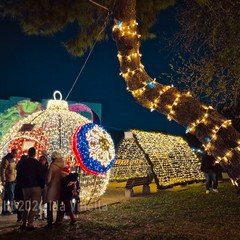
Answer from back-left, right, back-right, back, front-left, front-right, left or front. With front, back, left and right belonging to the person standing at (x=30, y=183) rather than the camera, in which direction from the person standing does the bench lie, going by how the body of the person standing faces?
front-right

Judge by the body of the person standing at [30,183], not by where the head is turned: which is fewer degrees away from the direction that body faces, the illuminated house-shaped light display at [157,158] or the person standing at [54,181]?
the illuminated house-shaped light display

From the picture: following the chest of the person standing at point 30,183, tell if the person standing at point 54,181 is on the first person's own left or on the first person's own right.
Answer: on the first person's own right

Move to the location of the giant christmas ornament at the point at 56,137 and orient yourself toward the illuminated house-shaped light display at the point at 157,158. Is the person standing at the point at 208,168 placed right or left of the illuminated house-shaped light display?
right

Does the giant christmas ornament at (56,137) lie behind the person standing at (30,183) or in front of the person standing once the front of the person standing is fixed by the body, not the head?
in front

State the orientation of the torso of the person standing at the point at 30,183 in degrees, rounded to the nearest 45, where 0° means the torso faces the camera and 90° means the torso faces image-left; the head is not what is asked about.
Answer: approximately 180°

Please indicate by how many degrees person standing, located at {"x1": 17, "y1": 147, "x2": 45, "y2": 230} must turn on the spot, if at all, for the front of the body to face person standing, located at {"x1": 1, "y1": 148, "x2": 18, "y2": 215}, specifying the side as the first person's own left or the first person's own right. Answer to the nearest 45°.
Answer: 0° — they already face them

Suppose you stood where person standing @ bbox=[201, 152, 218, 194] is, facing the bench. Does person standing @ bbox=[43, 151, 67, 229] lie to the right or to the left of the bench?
left
